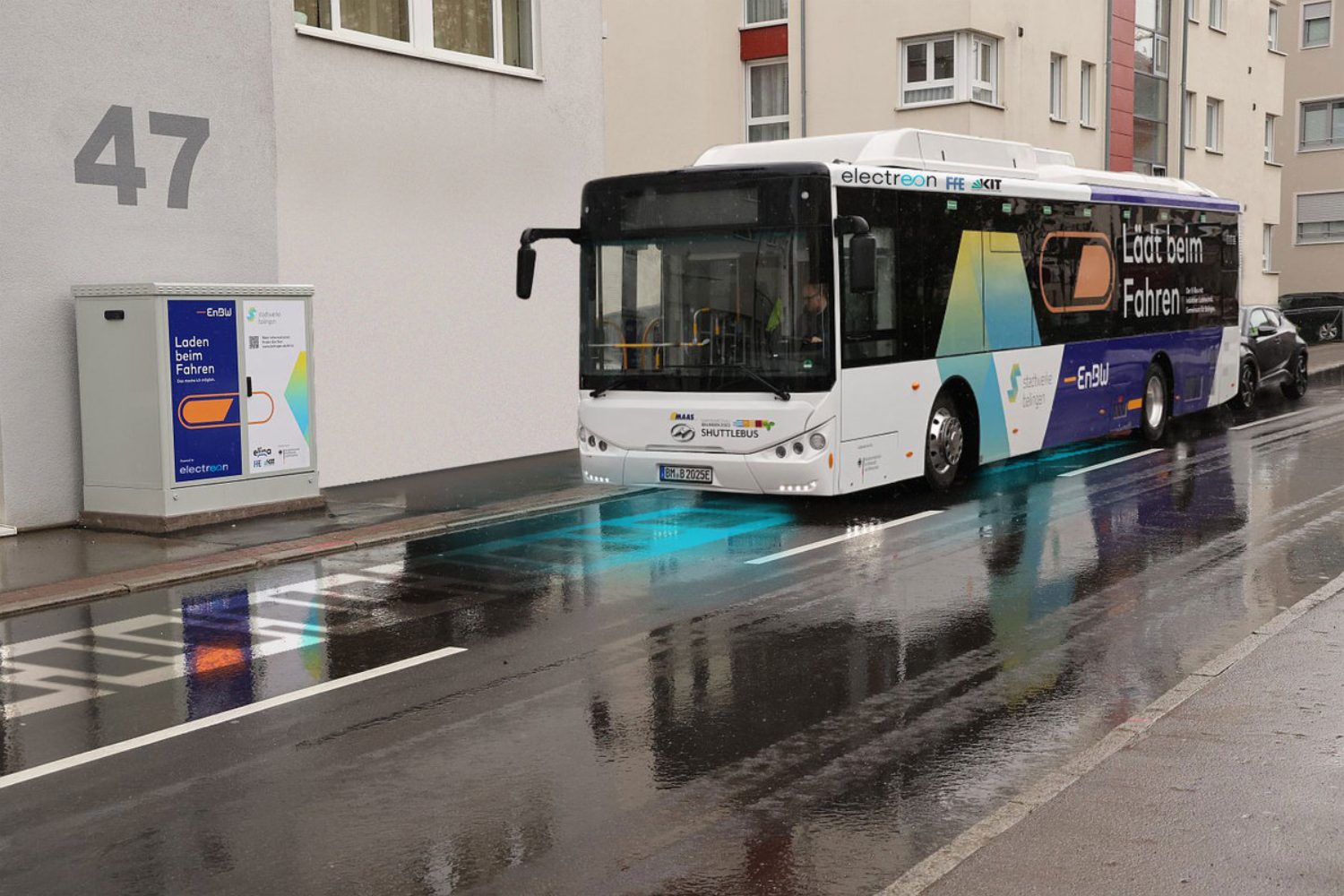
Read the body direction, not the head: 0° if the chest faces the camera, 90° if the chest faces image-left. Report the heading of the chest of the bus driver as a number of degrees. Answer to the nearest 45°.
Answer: approximately 45°

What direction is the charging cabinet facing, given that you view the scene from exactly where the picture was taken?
facing the viewer and to the right of the viewer

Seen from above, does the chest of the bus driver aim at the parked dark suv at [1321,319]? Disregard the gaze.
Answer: no

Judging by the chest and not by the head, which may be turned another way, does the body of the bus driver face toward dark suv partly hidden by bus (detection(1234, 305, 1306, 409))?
no

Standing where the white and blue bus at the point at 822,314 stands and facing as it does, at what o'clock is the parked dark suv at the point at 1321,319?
The parked dark suv is roughly at 5 o'clock from the white and blue bus.

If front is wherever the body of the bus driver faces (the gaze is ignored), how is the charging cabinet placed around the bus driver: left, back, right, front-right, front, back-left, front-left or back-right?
front-right

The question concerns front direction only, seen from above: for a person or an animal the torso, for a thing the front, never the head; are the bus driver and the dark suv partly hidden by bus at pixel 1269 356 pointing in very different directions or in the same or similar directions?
same or similar directions

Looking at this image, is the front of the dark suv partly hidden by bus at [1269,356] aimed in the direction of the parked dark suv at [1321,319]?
no

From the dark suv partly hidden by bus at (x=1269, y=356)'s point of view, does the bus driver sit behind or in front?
in front

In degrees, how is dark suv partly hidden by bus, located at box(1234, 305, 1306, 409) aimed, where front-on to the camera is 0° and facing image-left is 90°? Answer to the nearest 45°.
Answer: approximately 45°

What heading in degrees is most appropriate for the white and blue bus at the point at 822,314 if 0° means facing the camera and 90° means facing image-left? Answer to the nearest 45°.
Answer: approximately 45°

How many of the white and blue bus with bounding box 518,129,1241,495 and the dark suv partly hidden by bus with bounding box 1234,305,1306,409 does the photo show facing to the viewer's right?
0

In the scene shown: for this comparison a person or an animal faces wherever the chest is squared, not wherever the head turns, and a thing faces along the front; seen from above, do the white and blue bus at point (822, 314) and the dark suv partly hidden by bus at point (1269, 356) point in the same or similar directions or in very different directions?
same or similar directions

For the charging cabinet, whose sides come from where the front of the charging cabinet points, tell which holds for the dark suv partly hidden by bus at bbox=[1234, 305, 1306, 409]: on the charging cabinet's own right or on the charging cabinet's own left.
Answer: on the charging cabinet's own left

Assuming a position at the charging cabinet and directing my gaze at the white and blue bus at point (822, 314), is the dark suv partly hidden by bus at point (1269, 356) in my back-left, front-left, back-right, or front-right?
front-left

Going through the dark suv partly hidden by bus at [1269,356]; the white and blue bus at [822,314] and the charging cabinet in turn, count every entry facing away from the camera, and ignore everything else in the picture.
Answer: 0

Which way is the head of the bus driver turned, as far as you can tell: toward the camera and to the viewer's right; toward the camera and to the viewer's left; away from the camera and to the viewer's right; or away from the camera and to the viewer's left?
toward the camera and to the viewer's left

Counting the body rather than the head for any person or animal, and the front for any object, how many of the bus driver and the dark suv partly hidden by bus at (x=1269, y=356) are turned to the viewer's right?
0
